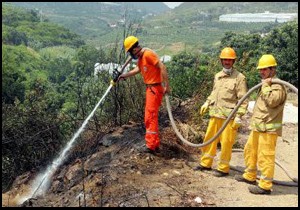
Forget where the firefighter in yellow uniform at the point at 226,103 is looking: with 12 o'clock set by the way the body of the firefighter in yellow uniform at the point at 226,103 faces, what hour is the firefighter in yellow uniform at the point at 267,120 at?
the firefighter in yellow uniform at the point at 267,120 is roughly at 9 o'clock from the firefighter in yellow uniform at the point at 226,103.

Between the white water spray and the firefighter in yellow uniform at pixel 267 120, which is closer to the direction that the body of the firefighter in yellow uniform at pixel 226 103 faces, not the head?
the white water spray

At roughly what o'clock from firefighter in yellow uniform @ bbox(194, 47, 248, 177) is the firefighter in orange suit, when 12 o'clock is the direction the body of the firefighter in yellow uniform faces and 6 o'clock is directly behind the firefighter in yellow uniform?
The firefighter in orange suit is roughly at 2 o'clock from the firefighter in yellow uniform.

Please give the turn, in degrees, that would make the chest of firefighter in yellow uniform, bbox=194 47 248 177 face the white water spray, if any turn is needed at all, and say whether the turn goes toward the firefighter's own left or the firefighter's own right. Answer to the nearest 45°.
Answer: approximately 45° to the firefighter's own right

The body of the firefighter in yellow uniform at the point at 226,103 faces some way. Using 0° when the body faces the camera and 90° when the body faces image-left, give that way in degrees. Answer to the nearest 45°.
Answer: approximately 45°
